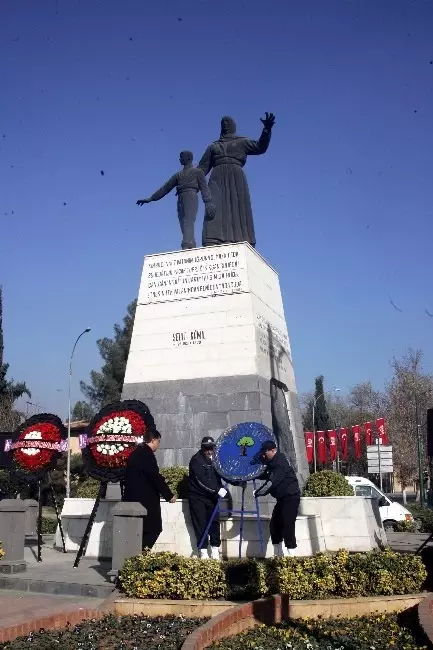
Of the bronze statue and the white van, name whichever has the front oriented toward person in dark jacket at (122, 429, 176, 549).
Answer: the bronze statue

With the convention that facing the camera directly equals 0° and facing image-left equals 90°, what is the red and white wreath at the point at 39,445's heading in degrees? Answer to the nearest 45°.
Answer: approximately 0°

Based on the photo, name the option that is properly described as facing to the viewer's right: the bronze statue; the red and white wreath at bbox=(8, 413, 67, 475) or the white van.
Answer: the white van

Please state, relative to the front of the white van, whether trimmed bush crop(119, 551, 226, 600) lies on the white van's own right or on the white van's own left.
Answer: on the white van's own right

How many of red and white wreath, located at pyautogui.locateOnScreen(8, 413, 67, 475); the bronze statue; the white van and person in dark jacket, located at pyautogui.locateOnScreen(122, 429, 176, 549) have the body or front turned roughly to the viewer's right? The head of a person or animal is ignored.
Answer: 2

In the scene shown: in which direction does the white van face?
to the viewer's right

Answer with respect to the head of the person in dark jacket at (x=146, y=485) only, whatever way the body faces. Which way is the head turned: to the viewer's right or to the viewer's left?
to the viewer's right

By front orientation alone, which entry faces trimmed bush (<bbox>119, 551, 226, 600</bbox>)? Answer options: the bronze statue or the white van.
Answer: the bronze statue

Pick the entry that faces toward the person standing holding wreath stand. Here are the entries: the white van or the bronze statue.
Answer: the bronze statue

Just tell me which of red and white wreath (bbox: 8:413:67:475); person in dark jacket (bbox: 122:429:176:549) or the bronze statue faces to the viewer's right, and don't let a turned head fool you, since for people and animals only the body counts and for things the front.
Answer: the person in dark jacket

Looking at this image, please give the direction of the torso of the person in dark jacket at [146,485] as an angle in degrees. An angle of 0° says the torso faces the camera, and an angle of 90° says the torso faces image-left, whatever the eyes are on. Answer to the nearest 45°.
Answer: approximately 270°

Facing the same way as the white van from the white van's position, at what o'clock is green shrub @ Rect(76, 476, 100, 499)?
The green shrub is roughly at 4 o'clock from the white van.
